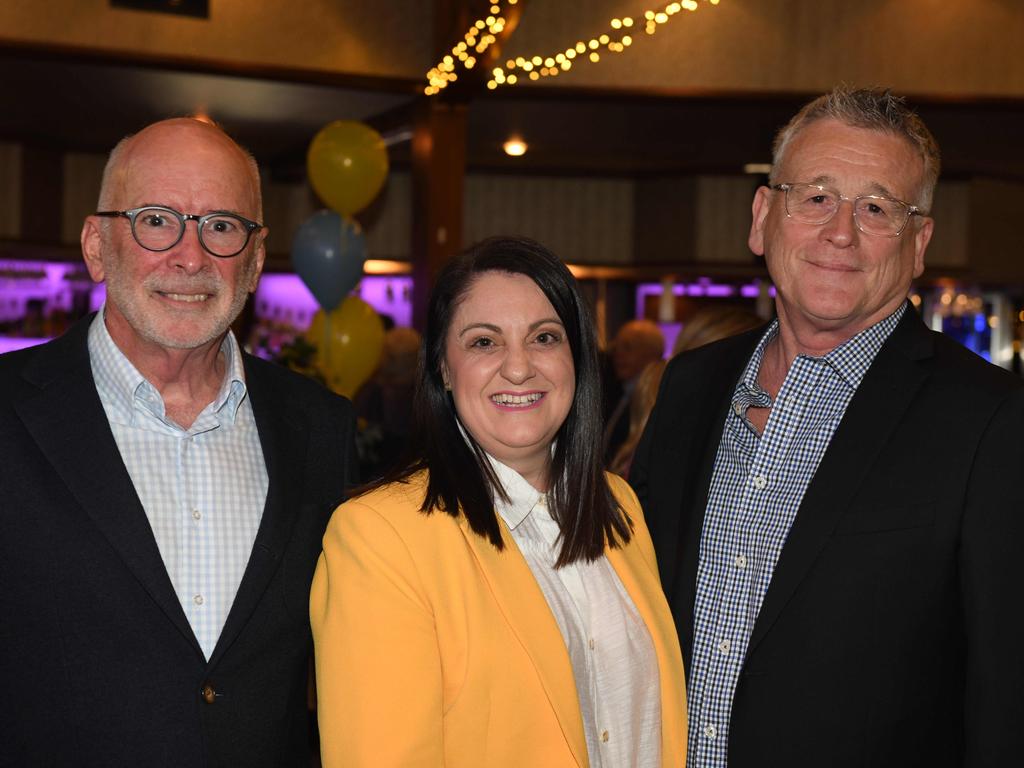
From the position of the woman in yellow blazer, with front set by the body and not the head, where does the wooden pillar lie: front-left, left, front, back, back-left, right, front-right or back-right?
back-left

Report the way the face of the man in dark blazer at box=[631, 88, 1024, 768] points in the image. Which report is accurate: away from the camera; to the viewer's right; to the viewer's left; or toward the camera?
toward the camera

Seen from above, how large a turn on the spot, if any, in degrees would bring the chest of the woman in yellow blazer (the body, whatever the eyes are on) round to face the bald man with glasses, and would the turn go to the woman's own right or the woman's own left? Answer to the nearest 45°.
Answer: approximately 135° to the woman's own right

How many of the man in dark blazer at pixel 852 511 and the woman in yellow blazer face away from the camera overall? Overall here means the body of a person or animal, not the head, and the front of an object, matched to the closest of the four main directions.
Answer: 0

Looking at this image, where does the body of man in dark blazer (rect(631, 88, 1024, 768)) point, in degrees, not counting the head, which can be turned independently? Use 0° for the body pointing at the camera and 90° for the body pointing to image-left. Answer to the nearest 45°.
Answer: approximately 45°

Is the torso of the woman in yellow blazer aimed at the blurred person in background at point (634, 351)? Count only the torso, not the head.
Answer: no

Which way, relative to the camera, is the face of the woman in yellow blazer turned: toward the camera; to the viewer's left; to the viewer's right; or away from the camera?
toward the camera

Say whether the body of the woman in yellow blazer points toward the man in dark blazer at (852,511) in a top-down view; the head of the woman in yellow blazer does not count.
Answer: no

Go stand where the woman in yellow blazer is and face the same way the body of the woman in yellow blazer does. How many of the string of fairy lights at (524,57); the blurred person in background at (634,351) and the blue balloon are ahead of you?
0

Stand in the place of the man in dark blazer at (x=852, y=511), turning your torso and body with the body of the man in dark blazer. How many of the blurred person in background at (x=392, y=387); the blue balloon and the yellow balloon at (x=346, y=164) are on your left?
0

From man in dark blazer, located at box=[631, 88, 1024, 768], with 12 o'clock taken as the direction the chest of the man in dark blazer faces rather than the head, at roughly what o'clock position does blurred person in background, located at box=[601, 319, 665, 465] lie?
The blurred person in background is roughly at 4 o'clock from the man in dark blazer.

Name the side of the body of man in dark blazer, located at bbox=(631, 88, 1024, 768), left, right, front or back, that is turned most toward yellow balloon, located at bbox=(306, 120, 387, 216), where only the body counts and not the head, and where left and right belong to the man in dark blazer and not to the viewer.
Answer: right

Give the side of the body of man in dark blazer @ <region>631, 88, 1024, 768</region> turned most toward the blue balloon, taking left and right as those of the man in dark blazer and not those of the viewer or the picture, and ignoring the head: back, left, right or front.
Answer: right

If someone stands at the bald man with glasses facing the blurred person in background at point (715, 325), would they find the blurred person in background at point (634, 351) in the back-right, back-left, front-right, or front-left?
front-left
